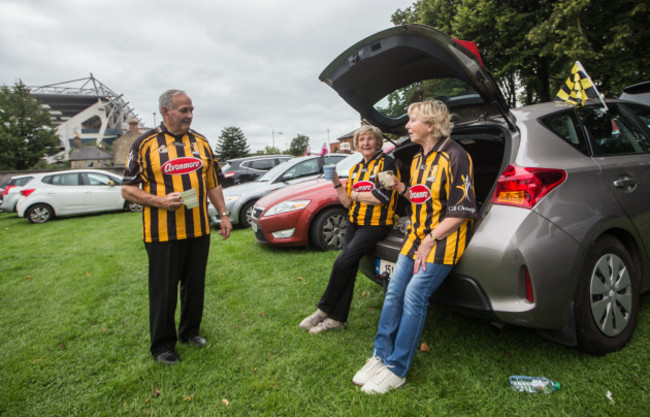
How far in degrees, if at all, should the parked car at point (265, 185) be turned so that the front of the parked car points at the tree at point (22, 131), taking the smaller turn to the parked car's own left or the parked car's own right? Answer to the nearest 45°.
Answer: approximately 90° to the parked car's own right

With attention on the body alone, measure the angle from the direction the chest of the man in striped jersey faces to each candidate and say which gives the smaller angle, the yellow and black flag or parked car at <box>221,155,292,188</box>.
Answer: the yellow and black flag

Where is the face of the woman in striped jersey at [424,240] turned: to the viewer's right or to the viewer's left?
to the viewer's left

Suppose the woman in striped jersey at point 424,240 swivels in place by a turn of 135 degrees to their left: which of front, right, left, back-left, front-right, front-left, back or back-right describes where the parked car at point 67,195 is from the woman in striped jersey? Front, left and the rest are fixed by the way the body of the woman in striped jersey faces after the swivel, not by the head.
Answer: back-left

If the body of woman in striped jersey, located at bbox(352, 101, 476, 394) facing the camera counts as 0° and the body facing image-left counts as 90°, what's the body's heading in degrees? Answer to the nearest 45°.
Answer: approximately 45°

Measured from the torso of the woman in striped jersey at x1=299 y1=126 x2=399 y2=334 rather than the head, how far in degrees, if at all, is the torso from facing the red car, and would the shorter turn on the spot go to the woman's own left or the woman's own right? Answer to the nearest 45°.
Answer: approximately 135° to the woman's own right

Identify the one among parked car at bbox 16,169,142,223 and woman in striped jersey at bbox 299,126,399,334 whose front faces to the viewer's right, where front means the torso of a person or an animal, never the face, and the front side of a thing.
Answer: the parked car
